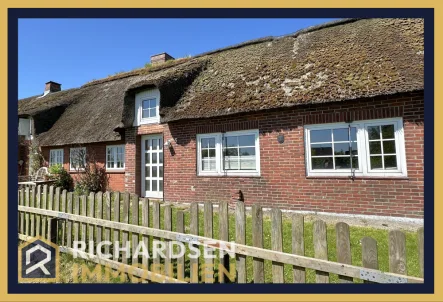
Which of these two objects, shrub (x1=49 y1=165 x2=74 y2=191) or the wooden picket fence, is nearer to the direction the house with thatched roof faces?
the wooden picket fence

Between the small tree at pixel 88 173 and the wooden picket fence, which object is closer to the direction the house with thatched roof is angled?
the wooden picket fence

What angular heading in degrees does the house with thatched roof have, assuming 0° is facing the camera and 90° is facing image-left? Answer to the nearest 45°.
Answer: approximately 45°
